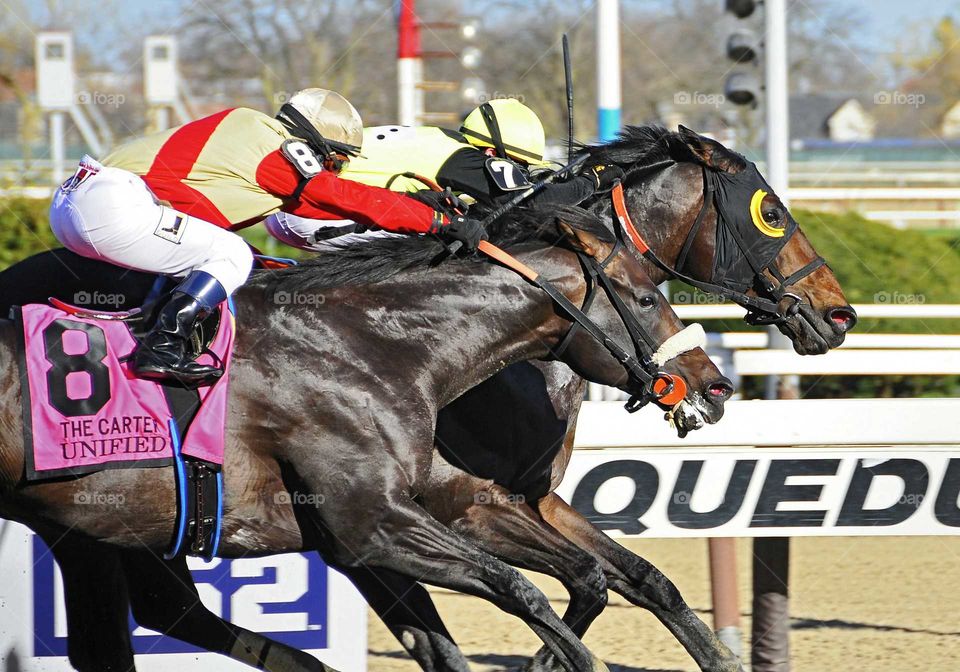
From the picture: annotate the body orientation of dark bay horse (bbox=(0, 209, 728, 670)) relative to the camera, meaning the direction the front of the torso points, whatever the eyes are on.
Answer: to the viewer's right

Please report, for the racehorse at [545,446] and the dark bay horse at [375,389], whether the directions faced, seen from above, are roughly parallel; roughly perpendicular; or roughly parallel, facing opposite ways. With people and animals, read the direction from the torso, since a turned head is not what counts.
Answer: roughly parallel

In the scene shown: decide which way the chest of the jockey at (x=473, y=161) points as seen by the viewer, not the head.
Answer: to the viewer's right

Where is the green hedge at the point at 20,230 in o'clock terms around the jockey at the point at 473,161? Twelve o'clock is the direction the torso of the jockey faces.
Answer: The green hedge is roughly at 8 o'clock from the jockey.

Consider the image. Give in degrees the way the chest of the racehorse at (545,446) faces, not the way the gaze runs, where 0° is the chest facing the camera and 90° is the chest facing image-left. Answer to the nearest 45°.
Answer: approximately 270°

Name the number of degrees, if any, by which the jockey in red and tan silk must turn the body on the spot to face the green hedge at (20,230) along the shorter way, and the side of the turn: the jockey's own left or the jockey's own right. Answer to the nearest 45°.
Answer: approximately 90° to the jockey's own left

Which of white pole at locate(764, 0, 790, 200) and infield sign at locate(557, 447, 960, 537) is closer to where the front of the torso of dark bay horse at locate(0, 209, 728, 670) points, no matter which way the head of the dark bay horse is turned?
the infield sign

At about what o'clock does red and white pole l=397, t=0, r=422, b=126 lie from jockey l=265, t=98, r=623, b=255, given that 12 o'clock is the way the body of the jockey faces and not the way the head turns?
The red and white pole is roughly at 9 o'clock from the jockey.

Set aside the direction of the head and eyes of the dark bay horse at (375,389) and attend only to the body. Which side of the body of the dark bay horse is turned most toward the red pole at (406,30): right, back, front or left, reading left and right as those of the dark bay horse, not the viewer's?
left
